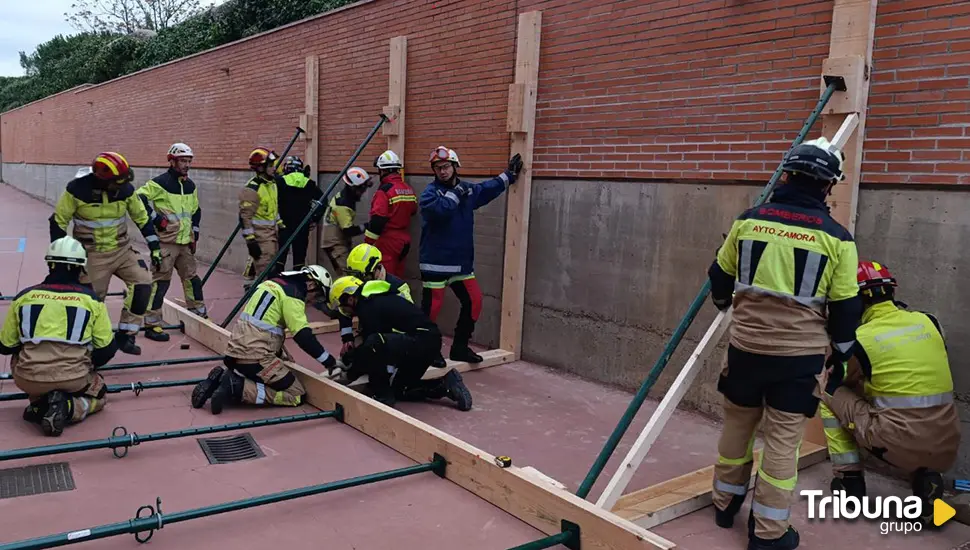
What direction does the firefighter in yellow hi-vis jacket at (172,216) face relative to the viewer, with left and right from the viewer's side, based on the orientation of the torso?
facing the viewer and to the right of the viewer

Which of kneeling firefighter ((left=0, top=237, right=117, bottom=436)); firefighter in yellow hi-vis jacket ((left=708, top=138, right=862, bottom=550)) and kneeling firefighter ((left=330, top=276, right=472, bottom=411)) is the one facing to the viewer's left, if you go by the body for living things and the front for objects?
kneeling firefighter ((left=330, top=276, right=472, bottom=411))

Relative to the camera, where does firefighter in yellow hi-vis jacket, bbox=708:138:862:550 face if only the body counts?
away from the camera

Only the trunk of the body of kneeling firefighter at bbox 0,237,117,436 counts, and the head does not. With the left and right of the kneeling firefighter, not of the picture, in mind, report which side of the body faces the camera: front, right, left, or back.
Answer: back

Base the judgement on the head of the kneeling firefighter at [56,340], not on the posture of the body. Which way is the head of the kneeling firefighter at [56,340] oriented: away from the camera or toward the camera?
away from the camera

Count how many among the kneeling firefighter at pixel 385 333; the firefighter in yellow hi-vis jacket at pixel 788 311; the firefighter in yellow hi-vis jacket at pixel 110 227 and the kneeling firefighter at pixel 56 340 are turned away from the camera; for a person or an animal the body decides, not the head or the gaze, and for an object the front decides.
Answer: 2

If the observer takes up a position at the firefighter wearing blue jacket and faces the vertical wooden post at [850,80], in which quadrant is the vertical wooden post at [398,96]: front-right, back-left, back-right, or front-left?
back-left

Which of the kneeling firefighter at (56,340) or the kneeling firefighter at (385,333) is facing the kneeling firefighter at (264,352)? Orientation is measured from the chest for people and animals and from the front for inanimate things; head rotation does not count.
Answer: the kneeling firefighter at (385,333)

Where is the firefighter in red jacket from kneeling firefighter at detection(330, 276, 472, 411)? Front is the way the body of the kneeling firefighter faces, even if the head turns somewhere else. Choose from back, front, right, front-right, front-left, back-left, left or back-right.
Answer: right

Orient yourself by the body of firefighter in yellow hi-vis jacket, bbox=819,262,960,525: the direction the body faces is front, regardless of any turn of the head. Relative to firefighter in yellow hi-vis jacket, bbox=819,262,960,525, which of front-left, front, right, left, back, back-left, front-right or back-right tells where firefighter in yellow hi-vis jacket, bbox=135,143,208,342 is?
front-left

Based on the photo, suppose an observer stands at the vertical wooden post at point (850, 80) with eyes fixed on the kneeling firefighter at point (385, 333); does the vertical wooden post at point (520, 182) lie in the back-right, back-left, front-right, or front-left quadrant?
front-right

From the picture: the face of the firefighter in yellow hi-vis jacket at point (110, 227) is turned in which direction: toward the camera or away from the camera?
toward the camera

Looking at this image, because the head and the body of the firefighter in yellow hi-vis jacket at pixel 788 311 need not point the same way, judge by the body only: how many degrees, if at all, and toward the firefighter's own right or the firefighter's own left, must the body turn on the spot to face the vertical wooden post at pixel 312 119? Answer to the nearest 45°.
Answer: approximately 45° to the firefighter's own left

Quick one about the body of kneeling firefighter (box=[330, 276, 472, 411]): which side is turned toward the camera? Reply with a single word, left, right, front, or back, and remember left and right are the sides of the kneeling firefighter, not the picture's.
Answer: left

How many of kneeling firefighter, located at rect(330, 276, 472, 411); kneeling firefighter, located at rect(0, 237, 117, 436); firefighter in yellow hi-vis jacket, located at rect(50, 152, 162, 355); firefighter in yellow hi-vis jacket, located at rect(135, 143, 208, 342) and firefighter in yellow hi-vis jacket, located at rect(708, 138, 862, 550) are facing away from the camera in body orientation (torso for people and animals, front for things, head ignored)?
2
